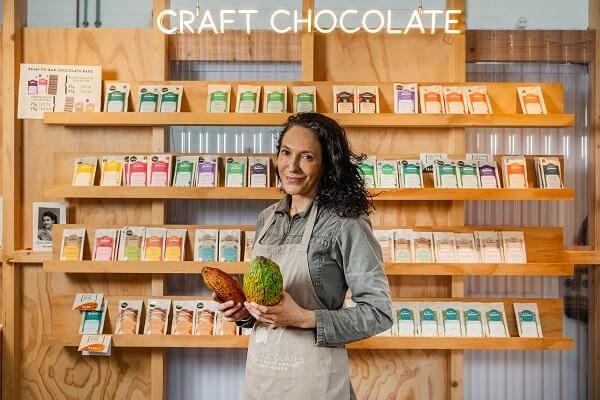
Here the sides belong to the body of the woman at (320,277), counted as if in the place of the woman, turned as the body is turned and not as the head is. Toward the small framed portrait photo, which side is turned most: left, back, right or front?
right

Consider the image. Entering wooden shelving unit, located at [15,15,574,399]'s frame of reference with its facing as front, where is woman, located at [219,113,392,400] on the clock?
The woman is roughly at 11 o'clock from the wooden shelving unit.

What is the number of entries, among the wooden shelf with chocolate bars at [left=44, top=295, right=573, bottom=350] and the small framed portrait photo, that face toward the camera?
2

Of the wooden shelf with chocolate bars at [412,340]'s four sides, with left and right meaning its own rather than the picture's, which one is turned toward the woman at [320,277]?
front

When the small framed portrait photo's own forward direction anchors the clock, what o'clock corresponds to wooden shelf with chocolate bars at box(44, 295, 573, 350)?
The wooden shelf with chocolate bars is roughly at 10 o'clock from the small framed portrait photo.

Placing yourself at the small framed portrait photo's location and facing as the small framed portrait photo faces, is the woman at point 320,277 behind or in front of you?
in front

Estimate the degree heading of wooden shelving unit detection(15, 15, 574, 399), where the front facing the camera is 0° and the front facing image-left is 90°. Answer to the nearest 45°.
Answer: approximately 0°

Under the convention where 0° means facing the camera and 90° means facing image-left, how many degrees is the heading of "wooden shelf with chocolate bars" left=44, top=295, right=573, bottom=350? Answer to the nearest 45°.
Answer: approximately 0°
